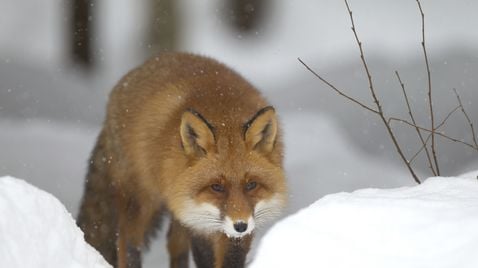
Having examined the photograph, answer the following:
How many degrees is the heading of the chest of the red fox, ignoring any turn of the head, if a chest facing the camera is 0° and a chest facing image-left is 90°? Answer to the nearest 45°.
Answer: approximately 315°

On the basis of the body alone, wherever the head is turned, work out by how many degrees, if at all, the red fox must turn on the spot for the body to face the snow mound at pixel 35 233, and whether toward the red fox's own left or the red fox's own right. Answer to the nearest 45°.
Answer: approximately 45° to the red fox's own right
